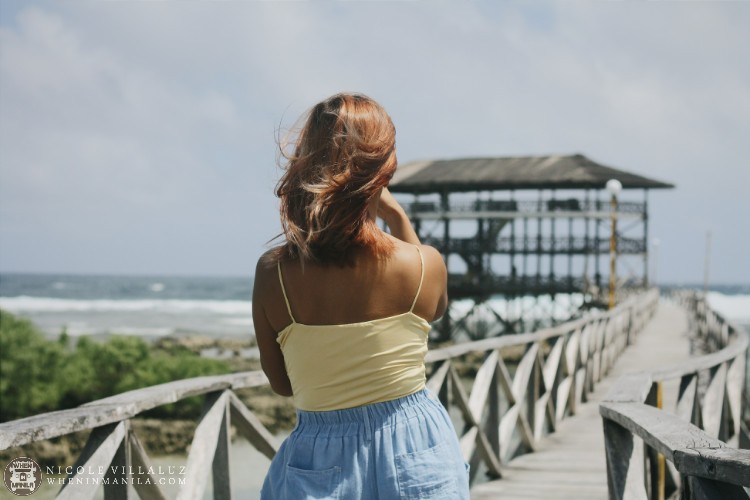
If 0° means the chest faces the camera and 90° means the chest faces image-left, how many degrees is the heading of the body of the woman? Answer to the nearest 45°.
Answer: approximately 180°

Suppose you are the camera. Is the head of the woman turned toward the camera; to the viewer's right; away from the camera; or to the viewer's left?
away from the camera
